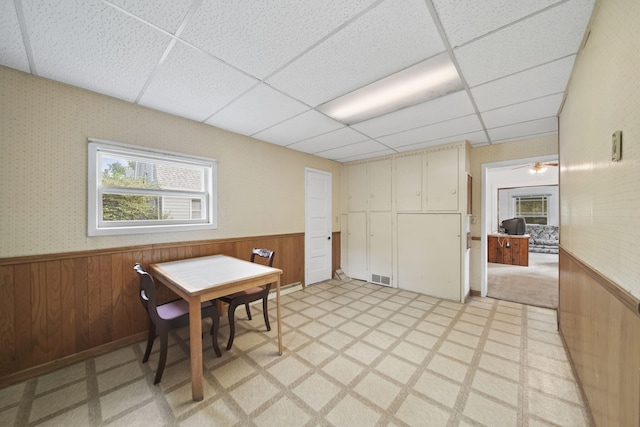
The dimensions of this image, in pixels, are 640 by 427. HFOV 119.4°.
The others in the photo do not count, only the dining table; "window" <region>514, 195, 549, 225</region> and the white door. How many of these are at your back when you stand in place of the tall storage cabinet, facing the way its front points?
1

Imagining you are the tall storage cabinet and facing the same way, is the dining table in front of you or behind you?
in front

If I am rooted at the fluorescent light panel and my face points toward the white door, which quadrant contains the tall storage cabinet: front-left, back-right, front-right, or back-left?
front-right

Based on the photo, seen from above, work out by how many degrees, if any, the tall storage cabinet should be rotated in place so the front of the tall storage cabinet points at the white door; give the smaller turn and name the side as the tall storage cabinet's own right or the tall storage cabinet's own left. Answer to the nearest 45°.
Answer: approximately 45° to the tall storage cabinet's own right

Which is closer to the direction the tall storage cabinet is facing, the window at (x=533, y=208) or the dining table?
the dining table

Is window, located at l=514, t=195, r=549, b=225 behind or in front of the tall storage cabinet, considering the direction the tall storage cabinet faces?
behind

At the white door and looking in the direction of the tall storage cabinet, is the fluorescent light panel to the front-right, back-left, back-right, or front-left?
front-right

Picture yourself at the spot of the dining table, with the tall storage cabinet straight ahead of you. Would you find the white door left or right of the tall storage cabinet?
left

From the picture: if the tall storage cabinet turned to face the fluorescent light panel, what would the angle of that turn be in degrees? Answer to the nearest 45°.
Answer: approximately 45° to its left

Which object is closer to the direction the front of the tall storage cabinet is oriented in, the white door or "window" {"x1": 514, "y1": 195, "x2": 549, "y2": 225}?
the white door
